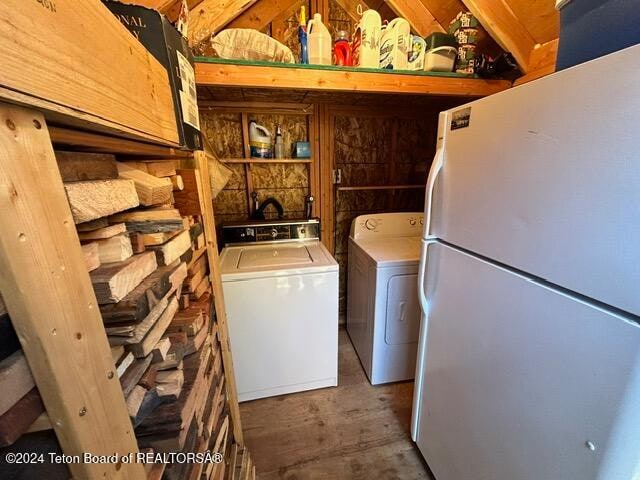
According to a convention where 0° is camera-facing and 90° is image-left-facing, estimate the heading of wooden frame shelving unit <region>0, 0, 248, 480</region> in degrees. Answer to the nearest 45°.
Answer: approximately 315°

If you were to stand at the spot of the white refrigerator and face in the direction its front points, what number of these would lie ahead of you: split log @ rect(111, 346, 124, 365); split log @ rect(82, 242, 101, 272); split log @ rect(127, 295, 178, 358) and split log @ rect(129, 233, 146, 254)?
4

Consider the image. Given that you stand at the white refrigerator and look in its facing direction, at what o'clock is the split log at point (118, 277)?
The split log is roughly at 12 o'clock from the white refrigerator.

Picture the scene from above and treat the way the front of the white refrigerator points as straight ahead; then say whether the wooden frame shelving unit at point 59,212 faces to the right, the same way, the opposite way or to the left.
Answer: the opposite way

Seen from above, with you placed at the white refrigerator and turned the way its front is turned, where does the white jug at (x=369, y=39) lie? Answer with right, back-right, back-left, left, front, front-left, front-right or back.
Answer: right

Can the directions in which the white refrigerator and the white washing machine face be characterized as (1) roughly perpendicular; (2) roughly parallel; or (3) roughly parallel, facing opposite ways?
roughly perpendicular

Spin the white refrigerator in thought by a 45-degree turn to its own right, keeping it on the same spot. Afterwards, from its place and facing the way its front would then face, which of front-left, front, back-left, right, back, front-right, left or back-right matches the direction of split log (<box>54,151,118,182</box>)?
front-left

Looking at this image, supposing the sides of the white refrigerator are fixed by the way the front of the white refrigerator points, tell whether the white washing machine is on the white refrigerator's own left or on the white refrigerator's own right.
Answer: on the white refrigerator's own right

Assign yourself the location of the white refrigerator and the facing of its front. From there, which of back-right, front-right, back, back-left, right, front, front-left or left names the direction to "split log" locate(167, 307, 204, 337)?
front

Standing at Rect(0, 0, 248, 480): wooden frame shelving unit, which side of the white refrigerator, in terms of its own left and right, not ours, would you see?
front

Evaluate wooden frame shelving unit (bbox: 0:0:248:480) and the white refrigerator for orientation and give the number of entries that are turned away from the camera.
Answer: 0

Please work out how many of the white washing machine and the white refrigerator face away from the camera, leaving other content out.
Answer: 0

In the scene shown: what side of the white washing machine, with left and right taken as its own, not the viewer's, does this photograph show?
front

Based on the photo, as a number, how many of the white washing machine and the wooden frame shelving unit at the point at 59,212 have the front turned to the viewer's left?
0

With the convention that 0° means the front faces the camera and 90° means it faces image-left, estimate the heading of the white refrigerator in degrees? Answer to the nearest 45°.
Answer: approximately 45°

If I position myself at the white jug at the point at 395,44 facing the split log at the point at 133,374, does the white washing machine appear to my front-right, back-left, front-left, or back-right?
front-right

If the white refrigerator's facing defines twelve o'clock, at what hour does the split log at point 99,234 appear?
The split log is roughly at 12 o'clock from the white refrigerator.
